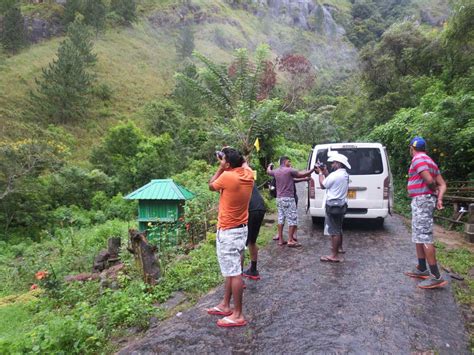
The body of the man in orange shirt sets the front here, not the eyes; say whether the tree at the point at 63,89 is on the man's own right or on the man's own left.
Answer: on the man's own right

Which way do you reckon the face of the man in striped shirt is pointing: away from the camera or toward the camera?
away from the camera

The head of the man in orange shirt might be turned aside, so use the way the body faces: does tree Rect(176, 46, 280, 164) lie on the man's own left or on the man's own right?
on the man's own right

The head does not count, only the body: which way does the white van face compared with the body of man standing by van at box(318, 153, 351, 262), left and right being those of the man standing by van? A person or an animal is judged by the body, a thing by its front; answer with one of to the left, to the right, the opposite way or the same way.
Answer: to the right

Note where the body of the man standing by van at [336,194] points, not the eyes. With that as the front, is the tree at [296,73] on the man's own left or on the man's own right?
on the man's own right

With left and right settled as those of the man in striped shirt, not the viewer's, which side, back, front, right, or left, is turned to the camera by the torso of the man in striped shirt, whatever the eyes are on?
left

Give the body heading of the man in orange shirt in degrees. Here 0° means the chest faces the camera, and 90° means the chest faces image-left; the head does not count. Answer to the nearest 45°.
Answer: approximately 90°

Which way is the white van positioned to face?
away from the camera

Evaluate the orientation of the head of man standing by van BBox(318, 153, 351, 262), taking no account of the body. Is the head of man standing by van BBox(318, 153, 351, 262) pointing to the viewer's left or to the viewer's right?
to the viewer's left

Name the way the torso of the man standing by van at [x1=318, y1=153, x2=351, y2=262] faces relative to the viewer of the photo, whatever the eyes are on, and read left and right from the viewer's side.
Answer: facing to the left of the viewer
